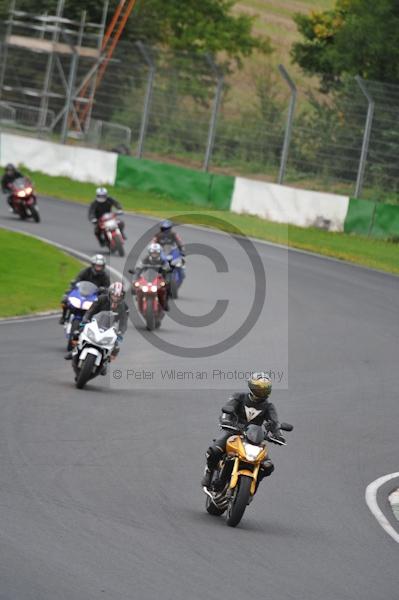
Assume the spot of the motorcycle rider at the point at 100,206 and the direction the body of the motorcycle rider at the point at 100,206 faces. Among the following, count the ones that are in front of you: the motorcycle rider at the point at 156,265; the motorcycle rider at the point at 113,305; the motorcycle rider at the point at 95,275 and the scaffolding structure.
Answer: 3

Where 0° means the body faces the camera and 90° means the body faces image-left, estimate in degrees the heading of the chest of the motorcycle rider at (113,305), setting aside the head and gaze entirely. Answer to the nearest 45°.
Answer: approximately 0°

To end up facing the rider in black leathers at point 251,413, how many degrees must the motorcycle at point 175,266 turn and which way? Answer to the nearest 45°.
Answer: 0° — it already faces them

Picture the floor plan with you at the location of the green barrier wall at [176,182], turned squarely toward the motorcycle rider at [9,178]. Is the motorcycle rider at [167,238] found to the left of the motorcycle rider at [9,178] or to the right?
left

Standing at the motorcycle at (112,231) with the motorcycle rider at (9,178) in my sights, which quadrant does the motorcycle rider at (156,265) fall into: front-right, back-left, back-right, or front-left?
back-left

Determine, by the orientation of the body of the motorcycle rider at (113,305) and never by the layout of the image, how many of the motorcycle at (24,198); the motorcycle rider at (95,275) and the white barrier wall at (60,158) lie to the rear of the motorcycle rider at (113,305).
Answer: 3

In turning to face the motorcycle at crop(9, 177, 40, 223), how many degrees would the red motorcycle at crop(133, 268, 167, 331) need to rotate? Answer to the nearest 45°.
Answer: approximately 180°

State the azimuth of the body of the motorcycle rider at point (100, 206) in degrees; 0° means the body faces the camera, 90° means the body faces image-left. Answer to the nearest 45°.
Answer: approximately 0°

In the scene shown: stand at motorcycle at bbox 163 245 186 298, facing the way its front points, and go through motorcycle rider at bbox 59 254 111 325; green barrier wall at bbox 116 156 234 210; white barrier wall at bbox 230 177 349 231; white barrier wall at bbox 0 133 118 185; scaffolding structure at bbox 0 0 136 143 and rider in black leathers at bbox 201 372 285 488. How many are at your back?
4

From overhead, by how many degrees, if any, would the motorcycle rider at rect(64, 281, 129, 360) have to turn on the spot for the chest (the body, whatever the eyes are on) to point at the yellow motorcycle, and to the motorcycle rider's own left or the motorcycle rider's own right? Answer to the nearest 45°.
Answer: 0° — they already face it
